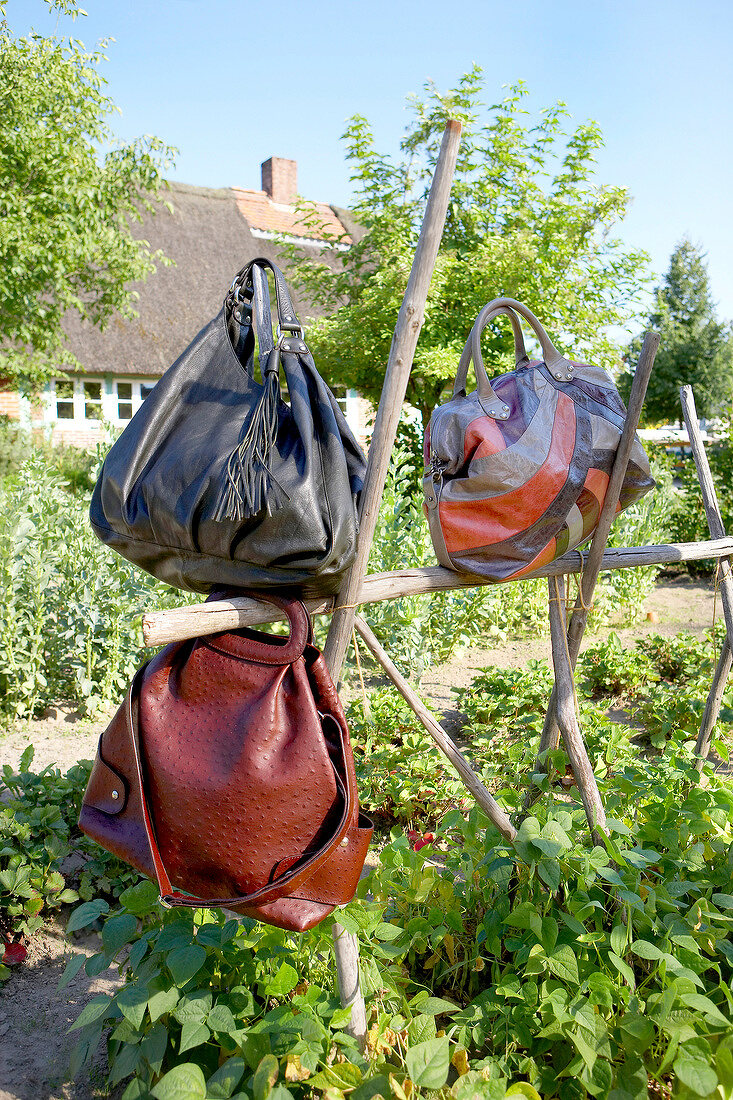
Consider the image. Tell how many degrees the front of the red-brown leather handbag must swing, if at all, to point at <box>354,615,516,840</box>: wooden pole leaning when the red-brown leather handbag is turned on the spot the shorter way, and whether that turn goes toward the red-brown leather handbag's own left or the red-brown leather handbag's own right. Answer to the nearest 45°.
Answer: approximately 135° to the red-brown leather handbag's own left

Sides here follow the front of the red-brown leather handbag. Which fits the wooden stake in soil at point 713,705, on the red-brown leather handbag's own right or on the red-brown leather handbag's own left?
on the red-brown leather handbag's own left

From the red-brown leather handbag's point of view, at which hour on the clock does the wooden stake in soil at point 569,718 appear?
The wooden stake in soil is roughly at 8 o'clock from the red-brown leather handbag.

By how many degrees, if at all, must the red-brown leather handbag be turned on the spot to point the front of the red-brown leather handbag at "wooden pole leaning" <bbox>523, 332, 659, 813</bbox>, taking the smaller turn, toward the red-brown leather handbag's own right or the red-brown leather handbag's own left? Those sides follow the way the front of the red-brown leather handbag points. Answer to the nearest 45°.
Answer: approximately 135° to the red-brown leather handbag's own left

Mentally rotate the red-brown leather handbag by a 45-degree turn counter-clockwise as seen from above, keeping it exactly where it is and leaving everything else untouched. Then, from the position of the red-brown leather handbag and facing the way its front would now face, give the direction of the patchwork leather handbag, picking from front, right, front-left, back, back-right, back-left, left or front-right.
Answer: left

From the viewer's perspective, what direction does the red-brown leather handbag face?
toward the camera

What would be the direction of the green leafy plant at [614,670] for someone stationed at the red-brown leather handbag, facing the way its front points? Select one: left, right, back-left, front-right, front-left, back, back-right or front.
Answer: back-left

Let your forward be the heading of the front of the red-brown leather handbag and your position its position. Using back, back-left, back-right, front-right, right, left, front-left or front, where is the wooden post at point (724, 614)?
back-left
